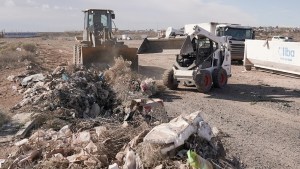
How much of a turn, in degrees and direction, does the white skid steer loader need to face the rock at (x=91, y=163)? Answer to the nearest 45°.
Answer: approximately 45° to its left

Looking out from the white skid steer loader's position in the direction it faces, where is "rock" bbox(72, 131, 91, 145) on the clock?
The rock is roughly at 11 o'clock from the white skid steer loader.

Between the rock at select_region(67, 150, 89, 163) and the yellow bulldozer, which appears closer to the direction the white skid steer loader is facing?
the rock

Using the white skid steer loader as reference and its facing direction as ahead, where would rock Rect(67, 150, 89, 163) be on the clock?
The rock is roughly at 11 o'clock from the white skid steer loader.

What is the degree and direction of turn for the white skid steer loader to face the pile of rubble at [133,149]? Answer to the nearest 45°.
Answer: approximately 45° to its left

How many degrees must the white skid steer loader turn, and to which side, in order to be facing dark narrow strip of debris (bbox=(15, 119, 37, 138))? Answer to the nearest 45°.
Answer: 0° — it already faces it

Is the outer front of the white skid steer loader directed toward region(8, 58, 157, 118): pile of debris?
yes

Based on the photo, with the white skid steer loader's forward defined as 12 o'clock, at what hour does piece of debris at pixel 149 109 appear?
The piece of debris is roughly at 11 o'clock from the white skid steer loader.

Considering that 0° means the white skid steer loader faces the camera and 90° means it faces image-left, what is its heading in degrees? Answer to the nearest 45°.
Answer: approximately 45°

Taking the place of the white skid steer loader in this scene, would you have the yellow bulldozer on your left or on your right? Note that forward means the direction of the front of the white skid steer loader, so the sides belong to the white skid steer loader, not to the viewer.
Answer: on your right

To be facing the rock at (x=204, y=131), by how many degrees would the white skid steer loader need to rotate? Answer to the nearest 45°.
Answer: approximately 45° to its left
